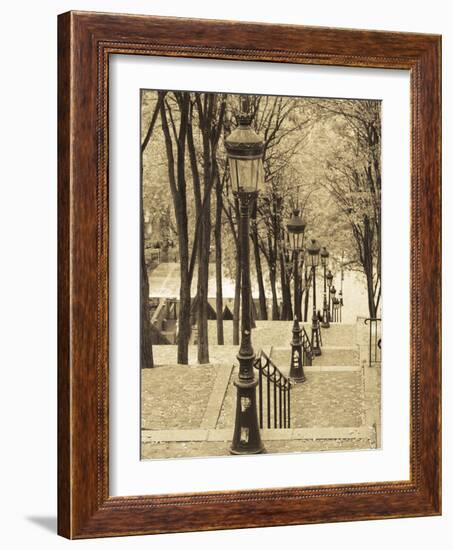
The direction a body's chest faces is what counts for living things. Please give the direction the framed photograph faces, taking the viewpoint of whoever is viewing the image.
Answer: facing the viewer and to the right of the viewer
